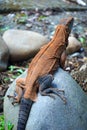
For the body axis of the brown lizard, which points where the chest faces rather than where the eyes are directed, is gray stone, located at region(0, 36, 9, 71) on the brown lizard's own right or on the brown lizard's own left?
on the brown lizard's own left

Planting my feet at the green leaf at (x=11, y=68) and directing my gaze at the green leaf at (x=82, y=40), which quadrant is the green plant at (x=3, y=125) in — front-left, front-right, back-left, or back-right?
back-right

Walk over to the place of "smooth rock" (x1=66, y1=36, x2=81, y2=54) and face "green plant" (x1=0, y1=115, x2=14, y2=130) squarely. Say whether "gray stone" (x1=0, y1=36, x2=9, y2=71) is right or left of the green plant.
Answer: right

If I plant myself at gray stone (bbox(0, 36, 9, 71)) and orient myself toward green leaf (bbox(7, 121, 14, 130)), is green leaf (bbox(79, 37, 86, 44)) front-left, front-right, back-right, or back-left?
back-left

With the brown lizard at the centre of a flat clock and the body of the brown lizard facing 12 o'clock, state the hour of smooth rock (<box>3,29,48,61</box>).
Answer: The smooth rock is roughly at 10 o'clock from the brown lizard.

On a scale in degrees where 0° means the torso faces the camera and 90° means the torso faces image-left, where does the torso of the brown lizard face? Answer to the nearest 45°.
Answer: approximately 225°
